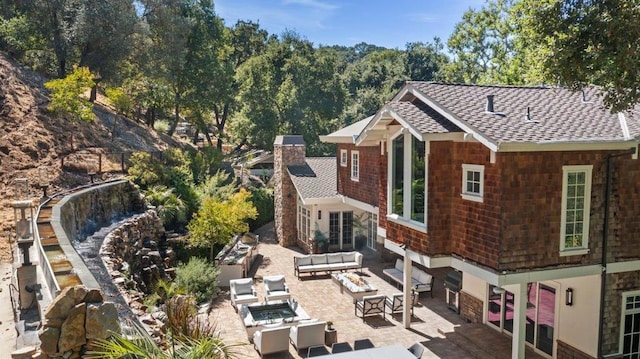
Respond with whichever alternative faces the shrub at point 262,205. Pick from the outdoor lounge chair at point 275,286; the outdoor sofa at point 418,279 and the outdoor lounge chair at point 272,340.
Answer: the outdoor lounge chair at point 272,340

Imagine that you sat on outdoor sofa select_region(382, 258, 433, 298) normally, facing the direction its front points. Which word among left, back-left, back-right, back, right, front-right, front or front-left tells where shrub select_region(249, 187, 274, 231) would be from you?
right

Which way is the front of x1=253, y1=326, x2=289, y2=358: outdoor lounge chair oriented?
away from the camera

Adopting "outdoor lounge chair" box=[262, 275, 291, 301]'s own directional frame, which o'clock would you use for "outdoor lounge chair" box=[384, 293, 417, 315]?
"outdoor lounge chair" box=[384, 293, 417, 315] is roughly at 10 o'clock from "outdoor lounge chair" box=[262, 275, 291, 301].

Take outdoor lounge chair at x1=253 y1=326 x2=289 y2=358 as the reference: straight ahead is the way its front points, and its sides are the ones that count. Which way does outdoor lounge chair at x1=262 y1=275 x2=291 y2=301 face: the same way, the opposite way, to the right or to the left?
the opposite way

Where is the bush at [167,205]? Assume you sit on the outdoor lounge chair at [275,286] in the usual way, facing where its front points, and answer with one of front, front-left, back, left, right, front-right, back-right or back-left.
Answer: back-right

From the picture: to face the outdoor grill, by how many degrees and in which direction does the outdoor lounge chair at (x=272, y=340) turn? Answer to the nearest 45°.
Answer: approximately 90° to its right

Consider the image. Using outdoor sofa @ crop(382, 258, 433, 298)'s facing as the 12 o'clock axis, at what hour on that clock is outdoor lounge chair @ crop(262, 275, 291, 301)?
The outdoor lounge chair is roughly at 1 o'clock from the outdoor sofa.

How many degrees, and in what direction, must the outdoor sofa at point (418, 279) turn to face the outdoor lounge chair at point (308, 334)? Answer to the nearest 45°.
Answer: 0° — it already faces it

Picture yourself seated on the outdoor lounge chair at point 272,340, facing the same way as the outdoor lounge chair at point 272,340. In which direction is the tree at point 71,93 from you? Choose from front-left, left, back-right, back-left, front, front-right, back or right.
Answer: front-left

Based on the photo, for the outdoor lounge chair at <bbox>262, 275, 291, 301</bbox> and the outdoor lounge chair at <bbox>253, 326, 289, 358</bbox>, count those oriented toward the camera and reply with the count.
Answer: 1

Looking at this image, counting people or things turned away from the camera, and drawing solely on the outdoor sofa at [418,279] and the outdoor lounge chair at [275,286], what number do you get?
0

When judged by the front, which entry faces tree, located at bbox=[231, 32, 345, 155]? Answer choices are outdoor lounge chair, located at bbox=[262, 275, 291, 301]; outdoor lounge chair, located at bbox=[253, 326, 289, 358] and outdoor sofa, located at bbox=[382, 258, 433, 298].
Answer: outdoor lounge chair, located at bbox=[253, 326, 289, 358]

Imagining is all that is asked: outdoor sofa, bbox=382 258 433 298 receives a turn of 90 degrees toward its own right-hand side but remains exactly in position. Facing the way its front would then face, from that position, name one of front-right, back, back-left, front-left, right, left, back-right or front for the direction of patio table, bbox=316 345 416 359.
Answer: back-left
